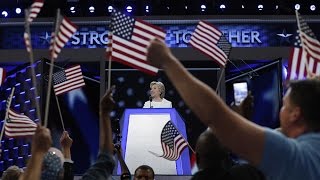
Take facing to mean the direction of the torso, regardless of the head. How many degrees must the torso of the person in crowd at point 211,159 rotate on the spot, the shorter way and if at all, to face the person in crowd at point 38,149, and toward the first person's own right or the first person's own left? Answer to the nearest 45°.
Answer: approximately 90° to the first person's own left

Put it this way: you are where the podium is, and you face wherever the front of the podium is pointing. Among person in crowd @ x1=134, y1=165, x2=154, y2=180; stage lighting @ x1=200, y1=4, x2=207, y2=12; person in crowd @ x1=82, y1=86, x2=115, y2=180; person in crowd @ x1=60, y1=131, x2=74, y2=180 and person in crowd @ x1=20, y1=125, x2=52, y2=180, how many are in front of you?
4

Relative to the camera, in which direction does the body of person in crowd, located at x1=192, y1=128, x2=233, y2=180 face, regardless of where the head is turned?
away from the camera

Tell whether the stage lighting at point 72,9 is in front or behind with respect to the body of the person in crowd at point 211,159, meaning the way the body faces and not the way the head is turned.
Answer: in front

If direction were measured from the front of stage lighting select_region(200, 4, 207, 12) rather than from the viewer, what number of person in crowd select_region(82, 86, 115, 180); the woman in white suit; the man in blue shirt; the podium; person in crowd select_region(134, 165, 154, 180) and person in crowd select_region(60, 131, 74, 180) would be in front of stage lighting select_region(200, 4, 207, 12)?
6

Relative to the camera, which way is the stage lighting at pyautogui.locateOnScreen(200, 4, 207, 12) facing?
toward the camera

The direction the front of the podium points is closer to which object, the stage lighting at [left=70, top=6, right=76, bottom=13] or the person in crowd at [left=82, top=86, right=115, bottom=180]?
the person in crowd

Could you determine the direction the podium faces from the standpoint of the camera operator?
facing the viewer

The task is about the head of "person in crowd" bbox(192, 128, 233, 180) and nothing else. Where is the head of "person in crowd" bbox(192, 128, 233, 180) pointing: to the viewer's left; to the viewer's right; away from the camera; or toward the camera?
away from the camera

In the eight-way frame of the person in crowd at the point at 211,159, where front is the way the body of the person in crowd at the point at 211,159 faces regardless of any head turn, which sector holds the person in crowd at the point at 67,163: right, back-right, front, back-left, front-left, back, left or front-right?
front-left

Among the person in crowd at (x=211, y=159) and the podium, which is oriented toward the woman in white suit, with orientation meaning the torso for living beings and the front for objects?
the person in crowd

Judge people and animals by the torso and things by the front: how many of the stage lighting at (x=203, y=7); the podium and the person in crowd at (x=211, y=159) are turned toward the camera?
2

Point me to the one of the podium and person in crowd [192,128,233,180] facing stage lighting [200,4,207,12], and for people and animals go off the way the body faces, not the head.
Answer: the person in crowd

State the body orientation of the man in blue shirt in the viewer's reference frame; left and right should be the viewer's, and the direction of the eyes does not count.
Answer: facing away from the viewer and to the left of the viewer

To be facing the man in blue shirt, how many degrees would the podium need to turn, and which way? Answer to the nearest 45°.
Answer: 0° — it already faces them
